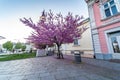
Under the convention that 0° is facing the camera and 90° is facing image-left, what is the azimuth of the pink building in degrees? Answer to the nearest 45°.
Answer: approximately 45°

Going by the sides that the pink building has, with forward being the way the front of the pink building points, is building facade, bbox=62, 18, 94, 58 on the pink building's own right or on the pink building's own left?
on the pink building's own right
